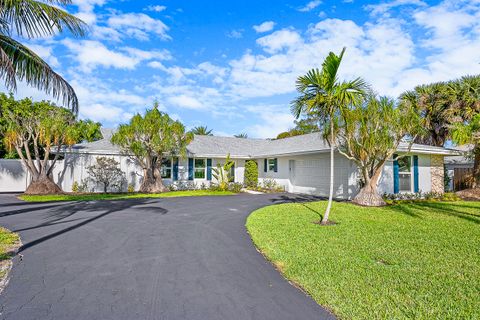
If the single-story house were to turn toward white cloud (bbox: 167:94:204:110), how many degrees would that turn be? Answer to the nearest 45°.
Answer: approximately 135° to its right

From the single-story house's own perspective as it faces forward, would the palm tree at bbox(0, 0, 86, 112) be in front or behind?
in front

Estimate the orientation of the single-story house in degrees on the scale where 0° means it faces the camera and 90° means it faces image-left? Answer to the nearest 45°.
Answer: approximately 0°

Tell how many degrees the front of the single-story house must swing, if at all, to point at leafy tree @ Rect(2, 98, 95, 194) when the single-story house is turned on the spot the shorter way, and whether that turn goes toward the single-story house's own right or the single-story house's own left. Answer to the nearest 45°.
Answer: approximately 90° to the single-story house's own right

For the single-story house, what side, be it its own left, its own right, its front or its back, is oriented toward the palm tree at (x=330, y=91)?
front
